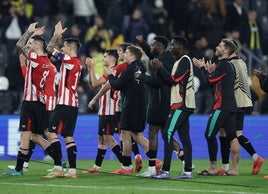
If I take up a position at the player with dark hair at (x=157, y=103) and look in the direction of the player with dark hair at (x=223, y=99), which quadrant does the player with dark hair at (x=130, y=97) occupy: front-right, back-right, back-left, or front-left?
back-left

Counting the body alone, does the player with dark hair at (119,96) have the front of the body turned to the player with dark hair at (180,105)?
no

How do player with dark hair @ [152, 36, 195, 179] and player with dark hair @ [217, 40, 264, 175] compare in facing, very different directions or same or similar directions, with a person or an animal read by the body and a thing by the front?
same or similar directions

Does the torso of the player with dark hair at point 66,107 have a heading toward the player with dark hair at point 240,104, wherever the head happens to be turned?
no

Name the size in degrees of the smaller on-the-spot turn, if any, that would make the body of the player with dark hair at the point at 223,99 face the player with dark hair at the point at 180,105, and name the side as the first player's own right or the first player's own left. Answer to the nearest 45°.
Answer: approximately 45° to the first player's own left

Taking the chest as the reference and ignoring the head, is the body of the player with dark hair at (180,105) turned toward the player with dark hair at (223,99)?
no

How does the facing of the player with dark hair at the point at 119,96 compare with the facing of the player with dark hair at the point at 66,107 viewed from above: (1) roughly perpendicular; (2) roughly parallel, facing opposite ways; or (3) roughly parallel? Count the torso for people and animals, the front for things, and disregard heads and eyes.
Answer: roughly parallel
